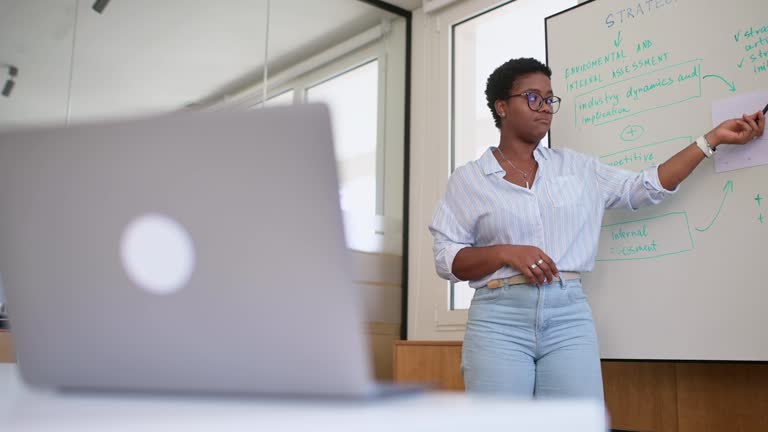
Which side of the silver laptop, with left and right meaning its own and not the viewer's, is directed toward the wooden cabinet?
front

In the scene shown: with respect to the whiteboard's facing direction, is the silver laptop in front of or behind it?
in front

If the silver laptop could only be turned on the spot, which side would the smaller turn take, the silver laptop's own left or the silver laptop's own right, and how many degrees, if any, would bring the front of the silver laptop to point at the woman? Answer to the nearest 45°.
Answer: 0° — it already faces them

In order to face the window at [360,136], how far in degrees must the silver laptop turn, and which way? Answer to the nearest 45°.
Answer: approximately 45° to its left

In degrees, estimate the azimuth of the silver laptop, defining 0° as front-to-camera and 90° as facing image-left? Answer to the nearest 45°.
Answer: approximately 225°

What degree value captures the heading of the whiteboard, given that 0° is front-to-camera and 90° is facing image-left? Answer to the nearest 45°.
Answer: approximately 45°

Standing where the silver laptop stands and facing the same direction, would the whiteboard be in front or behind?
in front

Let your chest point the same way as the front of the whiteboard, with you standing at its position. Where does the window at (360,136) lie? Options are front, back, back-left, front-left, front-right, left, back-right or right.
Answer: right
